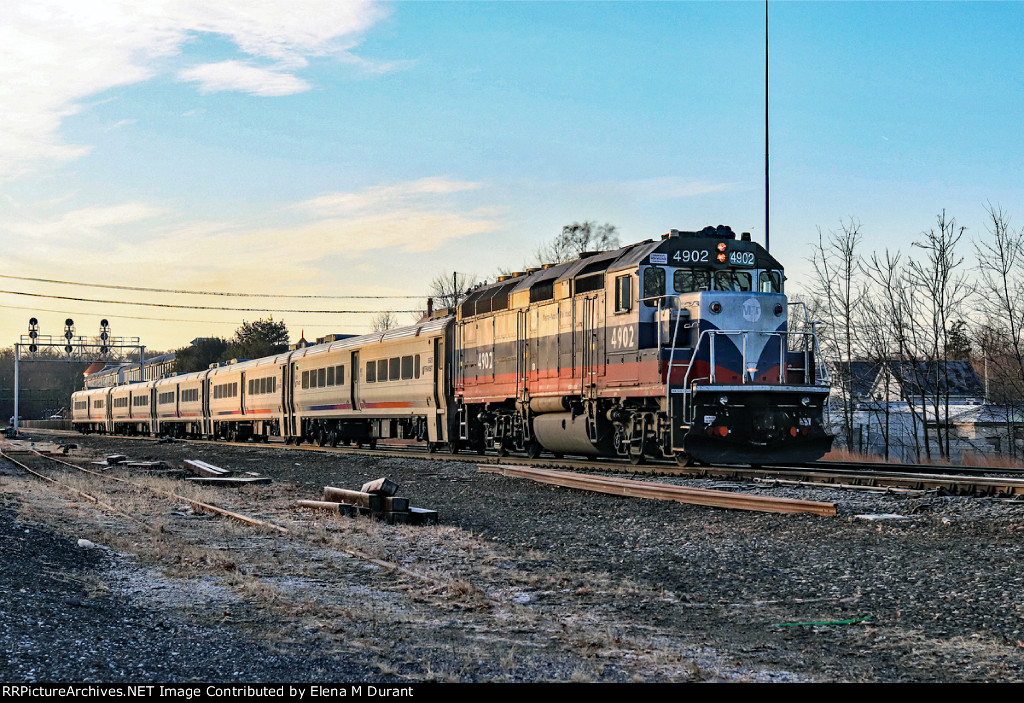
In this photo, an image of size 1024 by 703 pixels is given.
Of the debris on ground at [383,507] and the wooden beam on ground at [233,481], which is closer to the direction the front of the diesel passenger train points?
the debris on ground

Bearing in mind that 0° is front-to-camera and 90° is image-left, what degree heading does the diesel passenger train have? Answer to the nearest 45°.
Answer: approximately 315°

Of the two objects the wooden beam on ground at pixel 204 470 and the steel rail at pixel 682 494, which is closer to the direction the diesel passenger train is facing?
the steel rail

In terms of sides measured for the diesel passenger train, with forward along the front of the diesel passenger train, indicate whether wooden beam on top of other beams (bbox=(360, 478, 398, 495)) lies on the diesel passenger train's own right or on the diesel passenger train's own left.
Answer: on the diesel passenger train's own right

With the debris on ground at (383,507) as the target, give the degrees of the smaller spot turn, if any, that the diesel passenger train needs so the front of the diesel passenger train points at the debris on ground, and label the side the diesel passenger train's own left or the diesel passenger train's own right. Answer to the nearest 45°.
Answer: approximately 90° to the diesel passenger train's own right

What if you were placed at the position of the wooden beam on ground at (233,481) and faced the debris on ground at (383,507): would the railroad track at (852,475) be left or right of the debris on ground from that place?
left

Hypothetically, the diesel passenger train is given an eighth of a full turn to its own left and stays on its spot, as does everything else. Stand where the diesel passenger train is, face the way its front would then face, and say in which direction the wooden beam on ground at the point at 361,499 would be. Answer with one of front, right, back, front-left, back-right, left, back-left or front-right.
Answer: back-right
